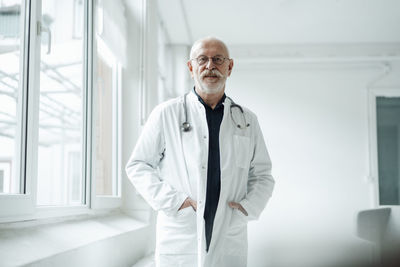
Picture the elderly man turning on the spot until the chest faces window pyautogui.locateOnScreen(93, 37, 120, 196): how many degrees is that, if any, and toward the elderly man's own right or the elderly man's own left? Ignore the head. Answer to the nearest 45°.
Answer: approximately 135° to the elderly man's own right

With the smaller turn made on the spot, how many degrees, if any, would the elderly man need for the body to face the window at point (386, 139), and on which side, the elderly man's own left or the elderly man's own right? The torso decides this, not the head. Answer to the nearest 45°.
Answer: approximately 135° to the elderly man's own left

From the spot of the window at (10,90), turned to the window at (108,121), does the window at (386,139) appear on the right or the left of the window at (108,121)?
right

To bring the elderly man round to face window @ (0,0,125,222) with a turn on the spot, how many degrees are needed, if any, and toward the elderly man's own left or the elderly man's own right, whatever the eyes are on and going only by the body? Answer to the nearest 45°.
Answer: approximately 135° to the elderly man's own right

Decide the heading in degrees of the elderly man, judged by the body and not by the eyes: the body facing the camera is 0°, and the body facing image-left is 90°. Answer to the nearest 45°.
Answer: approximately 0°

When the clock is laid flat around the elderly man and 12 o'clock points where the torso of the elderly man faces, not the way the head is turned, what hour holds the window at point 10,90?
The window is roughly at 3 o'clock from the elderly man.
